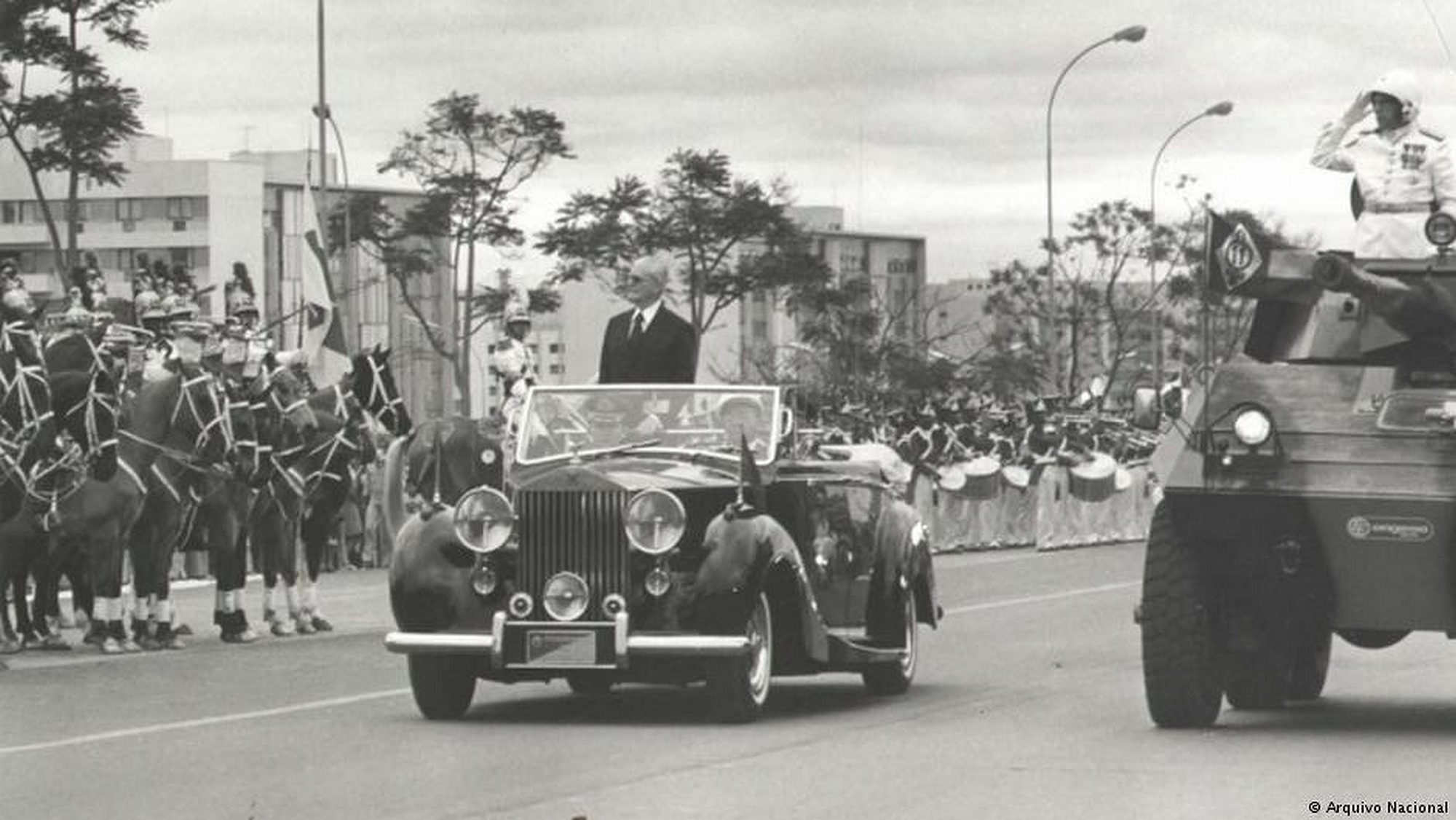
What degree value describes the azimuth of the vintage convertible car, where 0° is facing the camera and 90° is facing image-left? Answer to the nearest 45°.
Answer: approximately 45°

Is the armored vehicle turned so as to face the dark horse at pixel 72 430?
no

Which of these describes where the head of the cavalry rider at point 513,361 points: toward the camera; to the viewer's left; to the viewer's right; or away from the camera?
toward the camera

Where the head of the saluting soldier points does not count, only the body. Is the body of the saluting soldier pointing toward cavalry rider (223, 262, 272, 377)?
no

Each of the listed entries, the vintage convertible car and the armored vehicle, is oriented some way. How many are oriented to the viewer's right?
0

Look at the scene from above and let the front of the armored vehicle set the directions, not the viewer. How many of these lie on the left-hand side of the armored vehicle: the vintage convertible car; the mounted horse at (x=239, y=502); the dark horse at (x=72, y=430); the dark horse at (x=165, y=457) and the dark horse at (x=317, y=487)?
0

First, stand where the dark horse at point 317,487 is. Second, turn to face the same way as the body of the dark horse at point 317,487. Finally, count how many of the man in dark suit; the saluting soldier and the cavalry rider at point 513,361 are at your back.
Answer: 0

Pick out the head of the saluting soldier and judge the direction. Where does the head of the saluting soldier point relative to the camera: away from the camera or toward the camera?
toward the camera

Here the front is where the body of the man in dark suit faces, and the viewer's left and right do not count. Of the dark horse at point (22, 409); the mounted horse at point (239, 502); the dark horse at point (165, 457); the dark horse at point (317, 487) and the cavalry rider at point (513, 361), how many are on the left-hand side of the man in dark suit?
0

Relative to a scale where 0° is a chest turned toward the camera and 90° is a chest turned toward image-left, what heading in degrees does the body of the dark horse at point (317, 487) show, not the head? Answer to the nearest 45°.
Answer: approximately 315°

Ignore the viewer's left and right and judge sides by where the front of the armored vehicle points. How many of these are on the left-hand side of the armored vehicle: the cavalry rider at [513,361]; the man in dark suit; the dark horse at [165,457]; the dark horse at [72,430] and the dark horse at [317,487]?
0

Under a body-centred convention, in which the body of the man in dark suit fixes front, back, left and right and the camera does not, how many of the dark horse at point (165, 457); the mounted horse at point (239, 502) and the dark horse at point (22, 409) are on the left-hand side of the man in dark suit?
0

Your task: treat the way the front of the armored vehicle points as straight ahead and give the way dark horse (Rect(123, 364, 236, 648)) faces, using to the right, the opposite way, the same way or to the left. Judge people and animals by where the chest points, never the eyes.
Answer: to the left

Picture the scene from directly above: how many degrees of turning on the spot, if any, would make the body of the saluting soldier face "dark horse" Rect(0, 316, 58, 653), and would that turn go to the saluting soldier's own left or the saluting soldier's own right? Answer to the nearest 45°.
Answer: approximately 45° to the saluting soldier's own right

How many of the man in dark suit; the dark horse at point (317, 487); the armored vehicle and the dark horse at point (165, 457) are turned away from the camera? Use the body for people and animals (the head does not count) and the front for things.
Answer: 0

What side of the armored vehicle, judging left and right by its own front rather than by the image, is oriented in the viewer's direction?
front
